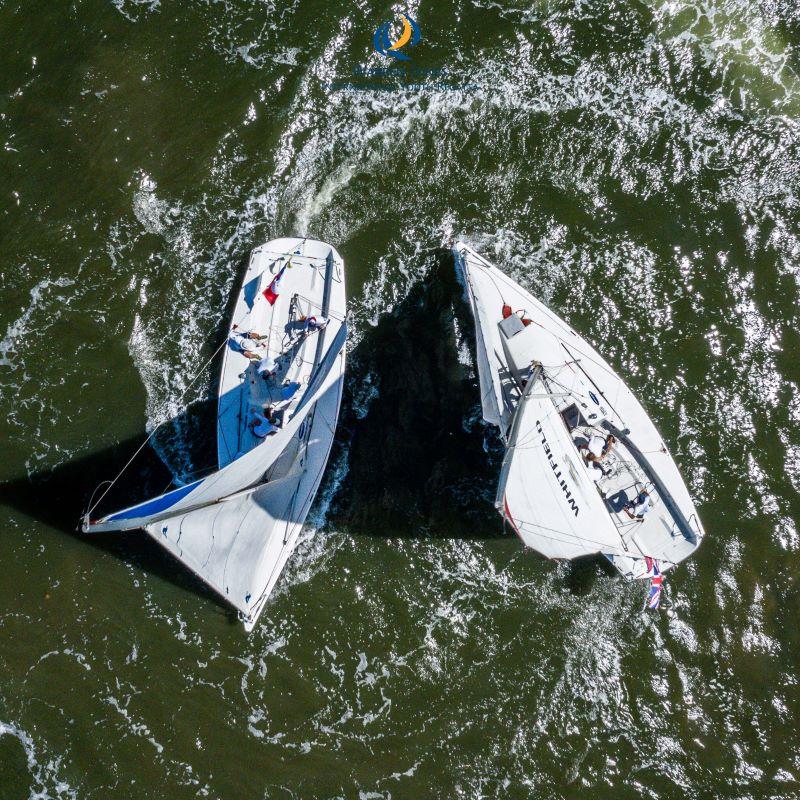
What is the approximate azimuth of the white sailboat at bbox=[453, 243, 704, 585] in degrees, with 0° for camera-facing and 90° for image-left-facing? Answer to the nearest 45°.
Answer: approximately 135°

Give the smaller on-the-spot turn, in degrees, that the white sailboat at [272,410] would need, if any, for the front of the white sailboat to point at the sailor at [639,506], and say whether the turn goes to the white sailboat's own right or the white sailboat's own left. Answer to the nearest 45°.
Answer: approximately 45° to the white sailboat's own left

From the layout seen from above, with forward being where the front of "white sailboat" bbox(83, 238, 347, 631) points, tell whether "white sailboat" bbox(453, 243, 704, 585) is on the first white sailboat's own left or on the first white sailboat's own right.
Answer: on the first white sailboat's own left

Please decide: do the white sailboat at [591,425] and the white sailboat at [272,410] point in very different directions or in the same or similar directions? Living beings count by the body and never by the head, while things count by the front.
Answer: very different directions
